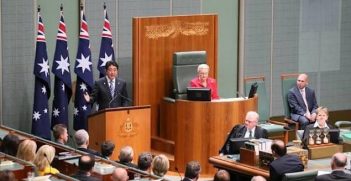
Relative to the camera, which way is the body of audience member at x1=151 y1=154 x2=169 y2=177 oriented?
away from the camera

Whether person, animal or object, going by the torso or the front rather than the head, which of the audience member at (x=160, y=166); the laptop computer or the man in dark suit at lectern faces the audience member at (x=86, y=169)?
the man in dark suit at lectern

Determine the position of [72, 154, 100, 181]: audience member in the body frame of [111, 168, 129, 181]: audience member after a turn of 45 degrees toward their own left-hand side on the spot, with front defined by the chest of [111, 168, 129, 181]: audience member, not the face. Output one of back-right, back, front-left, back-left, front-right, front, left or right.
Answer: front

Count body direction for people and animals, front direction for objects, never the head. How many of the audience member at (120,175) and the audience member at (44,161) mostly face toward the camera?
0

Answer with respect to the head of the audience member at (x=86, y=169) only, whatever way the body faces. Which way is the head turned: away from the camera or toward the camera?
away from the camera

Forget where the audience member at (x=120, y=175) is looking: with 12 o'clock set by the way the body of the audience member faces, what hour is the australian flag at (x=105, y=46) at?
The australian flag is roughly at 12 o'clock from the audience member.

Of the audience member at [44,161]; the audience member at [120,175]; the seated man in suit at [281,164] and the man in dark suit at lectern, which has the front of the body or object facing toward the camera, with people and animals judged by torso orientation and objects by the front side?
the man in dark suit at lectern

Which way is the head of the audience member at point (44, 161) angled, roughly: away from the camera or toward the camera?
away from the camera

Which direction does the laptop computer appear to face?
away from the camera

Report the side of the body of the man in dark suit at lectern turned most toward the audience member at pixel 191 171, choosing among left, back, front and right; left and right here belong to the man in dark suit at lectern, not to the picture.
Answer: front

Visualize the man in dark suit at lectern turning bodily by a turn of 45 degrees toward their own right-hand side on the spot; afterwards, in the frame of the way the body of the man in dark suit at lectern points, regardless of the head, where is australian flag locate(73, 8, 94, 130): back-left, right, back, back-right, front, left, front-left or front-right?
right

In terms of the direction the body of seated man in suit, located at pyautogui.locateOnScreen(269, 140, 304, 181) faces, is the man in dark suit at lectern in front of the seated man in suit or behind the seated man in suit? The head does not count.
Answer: in front

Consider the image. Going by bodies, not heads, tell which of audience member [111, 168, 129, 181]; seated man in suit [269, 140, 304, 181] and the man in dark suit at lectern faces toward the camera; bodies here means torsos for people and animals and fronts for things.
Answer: the man in dark suit at lectern

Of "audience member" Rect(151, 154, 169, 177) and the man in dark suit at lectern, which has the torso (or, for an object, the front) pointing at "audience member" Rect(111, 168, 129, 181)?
the man in dark suit at lectern

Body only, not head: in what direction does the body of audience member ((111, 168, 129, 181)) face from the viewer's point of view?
away from the camera

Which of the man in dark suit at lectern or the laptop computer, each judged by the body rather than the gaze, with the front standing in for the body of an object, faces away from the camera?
the laptop computer

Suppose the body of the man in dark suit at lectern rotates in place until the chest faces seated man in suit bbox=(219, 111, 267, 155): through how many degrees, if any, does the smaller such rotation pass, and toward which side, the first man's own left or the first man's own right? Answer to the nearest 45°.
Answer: approximately 45° to the first man's own left

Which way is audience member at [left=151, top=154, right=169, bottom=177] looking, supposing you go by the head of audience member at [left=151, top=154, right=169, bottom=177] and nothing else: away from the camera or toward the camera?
away from the camera
